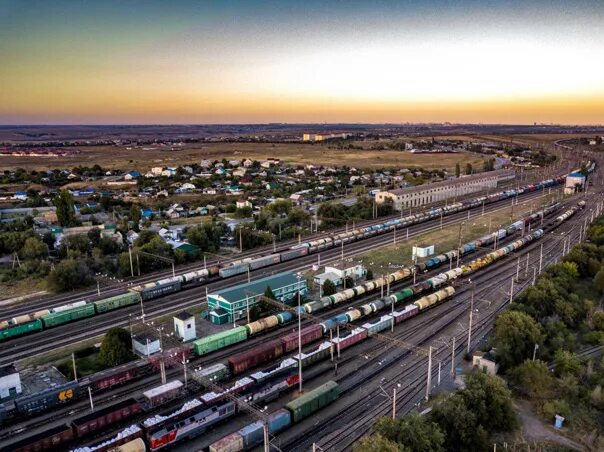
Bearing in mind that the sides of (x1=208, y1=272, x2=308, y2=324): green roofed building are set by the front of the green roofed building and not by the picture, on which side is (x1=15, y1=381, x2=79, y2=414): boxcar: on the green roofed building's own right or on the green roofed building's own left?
on the green roofed building's own right

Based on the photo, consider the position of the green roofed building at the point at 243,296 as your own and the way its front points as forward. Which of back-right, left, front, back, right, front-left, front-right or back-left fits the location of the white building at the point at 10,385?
right

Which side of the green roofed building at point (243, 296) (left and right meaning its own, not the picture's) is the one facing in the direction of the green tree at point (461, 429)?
front

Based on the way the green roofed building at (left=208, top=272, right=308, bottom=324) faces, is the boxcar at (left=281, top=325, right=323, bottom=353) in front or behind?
in front

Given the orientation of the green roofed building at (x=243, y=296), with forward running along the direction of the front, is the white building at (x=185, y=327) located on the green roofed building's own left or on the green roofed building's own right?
on the green roofed building's own right

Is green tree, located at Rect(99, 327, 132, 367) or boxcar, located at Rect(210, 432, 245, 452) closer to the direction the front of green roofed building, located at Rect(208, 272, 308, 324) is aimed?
the boxcar

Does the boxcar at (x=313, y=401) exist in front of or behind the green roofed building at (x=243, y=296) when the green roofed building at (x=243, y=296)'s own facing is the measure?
in front

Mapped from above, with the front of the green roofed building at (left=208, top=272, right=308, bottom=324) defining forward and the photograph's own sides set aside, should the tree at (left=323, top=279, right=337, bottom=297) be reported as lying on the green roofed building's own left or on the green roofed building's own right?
on the green roofed building's own left

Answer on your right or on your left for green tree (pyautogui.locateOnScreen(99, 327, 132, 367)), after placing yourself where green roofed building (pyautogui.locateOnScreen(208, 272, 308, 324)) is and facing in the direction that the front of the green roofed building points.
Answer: on your right

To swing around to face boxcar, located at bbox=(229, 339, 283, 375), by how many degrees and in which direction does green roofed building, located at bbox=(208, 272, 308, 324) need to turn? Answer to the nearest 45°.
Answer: approximately 45° to its right

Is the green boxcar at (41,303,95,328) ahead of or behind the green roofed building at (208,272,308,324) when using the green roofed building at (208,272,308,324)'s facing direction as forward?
behind

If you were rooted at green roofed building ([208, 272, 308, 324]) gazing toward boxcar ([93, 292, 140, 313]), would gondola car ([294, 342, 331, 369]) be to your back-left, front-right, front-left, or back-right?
back-left
